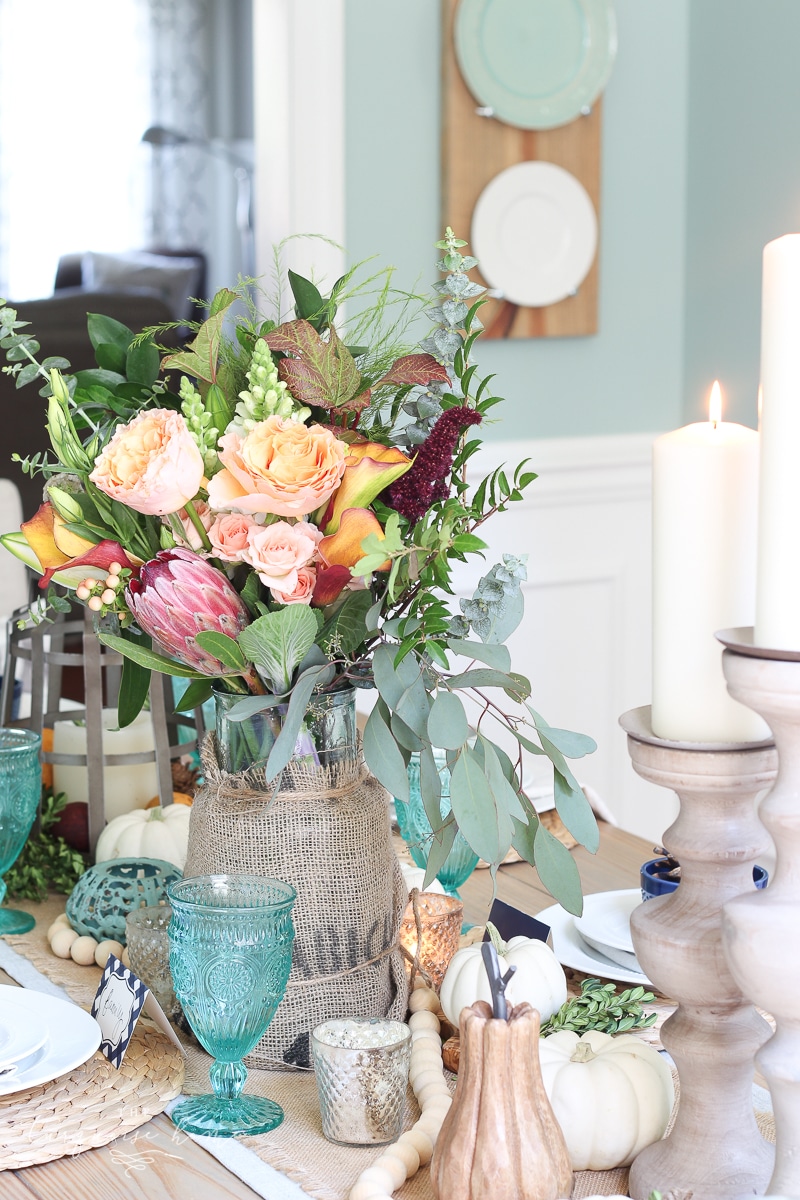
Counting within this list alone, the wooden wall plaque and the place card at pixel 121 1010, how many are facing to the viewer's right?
0

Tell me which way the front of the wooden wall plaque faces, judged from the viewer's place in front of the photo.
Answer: facing the viewer

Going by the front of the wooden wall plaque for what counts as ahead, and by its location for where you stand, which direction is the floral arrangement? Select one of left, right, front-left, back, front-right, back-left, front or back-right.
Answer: front

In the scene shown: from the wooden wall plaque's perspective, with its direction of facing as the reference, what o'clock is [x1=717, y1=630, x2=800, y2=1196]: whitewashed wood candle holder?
The whitewashed wood candle holder is roughly at 12 o'clock from the wooden wall plaque.

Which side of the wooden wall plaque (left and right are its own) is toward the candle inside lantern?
front

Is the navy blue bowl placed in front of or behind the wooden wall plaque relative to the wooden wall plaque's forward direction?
in front

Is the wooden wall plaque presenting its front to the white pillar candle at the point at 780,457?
yes
